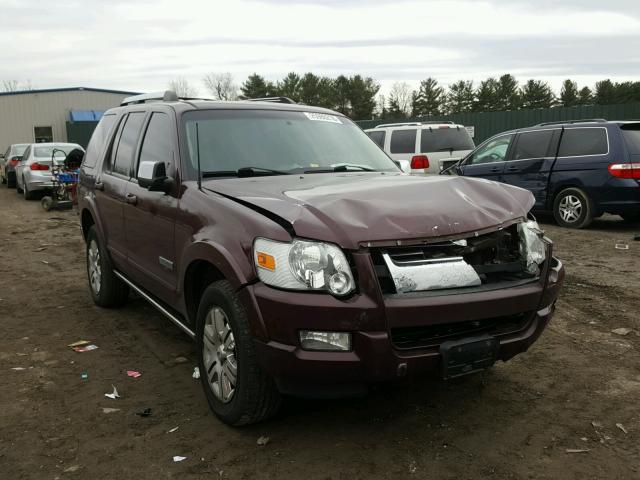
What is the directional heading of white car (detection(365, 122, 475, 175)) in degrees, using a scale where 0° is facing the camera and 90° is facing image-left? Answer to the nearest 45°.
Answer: approximately 135°

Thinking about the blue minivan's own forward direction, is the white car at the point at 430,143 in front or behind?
in front

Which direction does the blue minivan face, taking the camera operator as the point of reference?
facing away from the viewer and to the left of the viewer

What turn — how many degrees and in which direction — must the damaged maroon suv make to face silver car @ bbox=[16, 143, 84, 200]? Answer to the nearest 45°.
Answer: approximately 180°

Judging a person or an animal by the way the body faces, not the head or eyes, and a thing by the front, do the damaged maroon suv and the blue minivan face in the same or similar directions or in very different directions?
very different directions

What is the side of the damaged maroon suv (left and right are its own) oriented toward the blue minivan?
left

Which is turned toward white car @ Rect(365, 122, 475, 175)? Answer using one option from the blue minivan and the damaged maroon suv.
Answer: the blue minivan

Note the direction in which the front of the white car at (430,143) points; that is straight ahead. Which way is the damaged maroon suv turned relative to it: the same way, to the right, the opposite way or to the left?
the opposite way

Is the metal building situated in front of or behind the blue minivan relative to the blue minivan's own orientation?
in front

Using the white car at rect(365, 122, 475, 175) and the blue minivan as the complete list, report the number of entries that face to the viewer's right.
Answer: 0

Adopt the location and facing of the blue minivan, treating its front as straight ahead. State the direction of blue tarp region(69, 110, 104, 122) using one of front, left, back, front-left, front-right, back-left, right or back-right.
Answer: front

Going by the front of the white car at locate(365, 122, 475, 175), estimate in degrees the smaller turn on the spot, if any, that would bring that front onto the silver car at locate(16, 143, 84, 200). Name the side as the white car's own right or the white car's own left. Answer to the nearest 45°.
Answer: approximately 45° to the white car's own left

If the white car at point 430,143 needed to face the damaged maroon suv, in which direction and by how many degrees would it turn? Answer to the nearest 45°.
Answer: approximately 135° to its left

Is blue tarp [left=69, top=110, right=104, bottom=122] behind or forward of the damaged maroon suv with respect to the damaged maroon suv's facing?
behind
